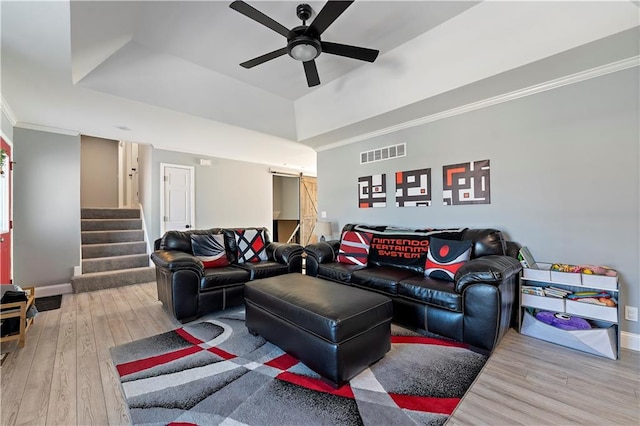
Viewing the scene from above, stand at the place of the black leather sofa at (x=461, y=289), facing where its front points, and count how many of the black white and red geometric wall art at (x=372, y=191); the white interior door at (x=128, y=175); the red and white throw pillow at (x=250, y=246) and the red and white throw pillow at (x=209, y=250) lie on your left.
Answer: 0

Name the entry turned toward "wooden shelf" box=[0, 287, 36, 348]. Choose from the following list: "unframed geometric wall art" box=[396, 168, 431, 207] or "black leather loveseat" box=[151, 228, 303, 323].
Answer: the unframed geometric wall art

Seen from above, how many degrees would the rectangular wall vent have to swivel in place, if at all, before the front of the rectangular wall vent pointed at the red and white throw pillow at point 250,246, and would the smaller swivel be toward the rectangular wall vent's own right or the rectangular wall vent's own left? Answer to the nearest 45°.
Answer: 0° — it already faces it

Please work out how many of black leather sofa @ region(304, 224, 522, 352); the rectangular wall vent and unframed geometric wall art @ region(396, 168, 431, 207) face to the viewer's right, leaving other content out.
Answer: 0

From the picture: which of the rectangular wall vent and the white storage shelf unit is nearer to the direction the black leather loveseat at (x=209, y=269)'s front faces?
the white storage shelf unit

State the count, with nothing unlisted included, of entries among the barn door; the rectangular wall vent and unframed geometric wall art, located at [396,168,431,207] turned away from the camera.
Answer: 0

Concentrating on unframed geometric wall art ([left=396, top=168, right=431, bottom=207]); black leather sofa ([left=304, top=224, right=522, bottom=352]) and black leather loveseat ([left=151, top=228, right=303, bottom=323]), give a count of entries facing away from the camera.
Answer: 0

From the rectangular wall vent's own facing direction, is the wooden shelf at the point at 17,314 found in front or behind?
in front

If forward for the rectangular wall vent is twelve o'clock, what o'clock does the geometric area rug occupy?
The geometric area rug is roughly at 11 o'clock from the rectangular wall vent.

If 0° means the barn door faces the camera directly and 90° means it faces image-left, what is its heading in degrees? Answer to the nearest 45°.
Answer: approximately 315°

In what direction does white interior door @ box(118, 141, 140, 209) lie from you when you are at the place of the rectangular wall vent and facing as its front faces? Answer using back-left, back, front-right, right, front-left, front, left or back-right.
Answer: front-right

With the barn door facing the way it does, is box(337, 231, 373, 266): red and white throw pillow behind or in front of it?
in front

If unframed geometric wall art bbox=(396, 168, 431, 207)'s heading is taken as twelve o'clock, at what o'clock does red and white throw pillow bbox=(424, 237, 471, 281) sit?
The red and white throw pillow is roughly at 10 o'clock from the unframed geometric wall art.

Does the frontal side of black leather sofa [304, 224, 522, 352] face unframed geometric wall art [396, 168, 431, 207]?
no

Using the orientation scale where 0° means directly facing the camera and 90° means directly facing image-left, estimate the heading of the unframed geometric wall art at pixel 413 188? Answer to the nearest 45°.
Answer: approximately 45°

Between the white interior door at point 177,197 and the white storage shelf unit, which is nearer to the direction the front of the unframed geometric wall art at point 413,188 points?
the white interior door

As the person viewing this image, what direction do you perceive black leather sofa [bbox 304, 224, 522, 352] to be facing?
facing the viewer and to the left of the viewer

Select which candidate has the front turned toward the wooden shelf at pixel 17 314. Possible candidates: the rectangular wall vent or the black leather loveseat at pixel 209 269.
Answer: the rectangular wall vent

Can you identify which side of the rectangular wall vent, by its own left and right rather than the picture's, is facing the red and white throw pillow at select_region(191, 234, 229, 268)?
front

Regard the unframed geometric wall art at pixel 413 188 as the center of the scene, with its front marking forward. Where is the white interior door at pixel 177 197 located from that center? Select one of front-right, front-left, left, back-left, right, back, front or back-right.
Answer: front-right

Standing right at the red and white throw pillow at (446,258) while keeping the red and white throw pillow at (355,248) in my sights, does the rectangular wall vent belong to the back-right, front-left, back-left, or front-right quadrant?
front-right
